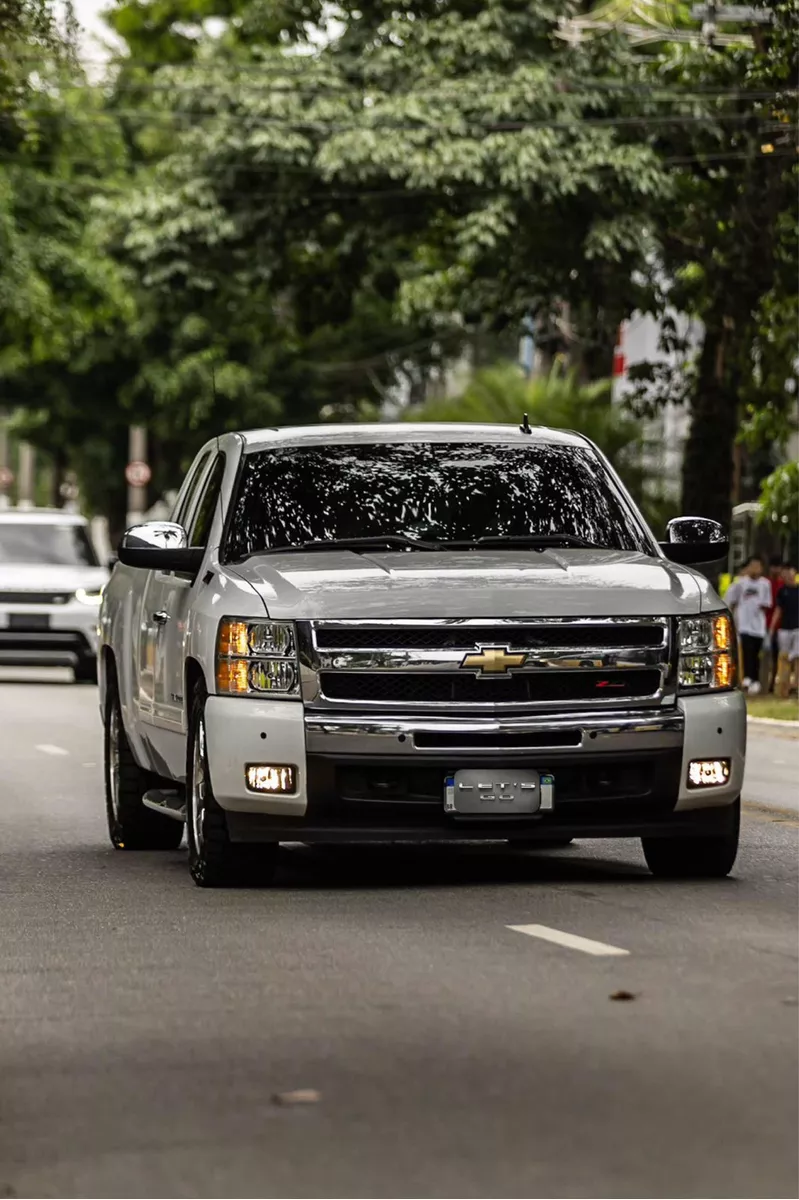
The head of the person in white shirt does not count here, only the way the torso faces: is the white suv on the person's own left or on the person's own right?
on the person's own right

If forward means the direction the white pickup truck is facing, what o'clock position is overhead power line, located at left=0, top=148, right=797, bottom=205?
The overhead power line is roughly at 6 o'clock from the white pickup truck.

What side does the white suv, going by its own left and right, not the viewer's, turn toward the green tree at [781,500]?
left

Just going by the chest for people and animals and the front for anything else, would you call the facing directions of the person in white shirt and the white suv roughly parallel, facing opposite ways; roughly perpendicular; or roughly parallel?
roughly parallel

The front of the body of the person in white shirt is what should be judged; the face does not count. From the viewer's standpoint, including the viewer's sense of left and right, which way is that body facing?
facing the viewer

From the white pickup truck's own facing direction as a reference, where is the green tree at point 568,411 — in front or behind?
behind

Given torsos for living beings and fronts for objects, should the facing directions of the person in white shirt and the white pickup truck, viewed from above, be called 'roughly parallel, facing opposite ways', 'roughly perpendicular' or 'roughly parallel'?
roughly parallel

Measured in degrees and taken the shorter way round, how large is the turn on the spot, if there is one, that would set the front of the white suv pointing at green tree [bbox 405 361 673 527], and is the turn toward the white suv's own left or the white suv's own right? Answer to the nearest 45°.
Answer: approximately 135° to the white suv's own left

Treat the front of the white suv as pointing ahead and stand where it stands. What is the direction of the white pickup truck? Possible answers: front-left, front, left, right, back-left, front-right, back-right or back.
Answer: front

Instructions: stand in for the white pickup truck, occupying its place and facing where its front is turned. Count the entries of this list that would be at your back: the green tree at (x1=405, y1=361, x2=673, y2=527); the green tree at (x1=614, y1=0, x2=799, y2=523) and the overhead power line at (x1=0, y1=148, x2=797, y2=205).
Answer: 3

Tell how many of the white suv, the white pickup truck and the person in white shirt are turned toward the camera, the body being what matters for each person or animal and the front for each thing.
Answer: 3

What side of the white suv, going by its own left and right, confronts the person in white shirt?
left

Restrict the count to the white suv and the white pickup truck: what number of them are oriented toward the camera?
2

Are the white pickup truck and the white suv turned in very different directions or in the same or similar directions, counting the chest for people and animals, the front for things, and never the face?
same or similar directions
